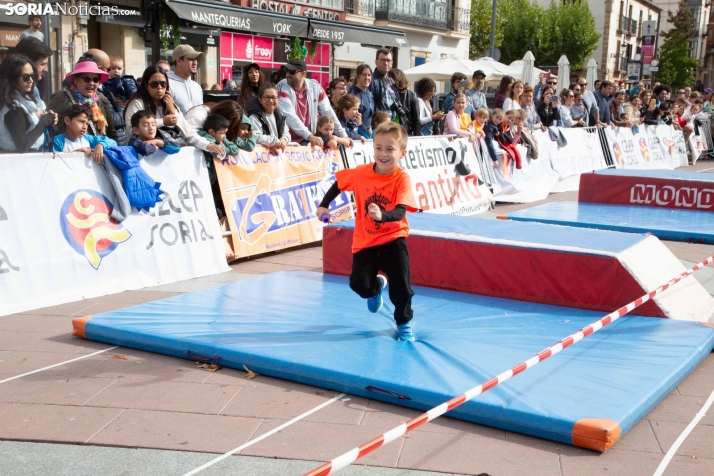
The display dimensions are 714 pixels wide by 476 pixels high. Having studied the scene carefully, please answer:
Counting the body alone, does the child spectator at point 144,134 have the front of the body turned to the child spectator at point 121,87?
no

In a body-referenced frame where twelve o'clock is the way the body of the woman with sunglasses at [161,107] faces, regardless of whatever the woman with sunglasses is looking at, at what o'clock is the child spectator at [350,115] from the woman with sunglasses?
The child spectator is roughly at 9 o'clock from the woman with sunglasses.

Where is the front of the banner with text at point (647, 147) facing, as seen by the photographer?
facing the viewer

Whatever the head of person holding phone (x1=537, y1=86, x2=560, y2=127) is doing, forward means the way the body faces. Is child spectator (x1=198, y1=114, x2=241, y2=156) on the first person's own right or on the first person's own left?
on the first person's own right

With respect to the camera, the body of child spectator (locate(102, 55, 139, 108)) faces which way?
toward the camera

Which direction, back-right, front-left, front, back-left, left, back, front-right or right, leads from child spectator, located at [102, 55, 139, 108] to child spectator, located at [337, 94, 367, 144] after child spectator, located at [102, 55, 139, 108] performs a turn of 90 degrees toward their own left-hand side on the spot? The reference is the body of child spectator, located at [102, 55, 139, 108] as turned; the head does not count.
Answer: front

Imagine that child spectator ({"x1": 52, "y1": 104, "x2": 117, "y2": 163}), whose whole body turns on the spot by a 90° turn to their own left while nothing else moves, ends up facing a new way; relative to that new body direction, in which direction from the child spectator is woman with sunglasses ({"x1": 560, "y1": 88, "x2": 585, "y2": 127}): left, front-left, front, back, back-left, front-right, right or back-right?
front

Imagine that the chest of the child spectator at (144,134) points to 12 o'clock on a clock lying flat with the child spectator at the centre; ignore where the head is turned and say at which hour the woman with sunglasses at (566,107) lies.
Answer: The woman with sunglasses is roughly at 9 o'clock from the child spectator.

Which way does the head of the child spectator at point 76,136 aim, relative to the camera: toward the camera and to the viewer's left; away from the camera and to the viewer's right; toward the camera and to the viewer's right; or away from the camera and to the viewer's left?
toward the camera and to the viewer's right

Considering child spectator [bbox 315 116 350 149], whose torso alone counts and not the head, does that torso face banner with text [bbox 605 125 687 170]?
no

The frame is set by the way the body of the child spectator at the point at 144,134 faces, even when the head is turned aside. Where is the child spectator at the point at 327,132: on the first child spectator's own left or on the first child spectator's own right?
on the first child spectator's own left

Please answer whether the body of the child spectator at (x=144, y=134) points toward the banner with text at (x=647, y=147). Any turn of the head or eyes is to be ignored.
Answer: no

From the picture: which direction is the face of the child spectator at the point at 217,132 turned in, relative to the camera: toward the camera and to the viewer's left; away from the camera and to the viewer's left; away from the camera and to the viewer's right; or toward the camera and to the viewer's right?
toward the camera and to the viewer's right

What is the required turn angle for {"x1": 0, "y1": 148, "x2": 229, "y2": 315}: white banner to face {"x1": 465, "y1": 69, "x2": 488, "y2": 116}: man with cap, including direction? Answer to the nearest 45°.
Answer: approximately 90° to its left
